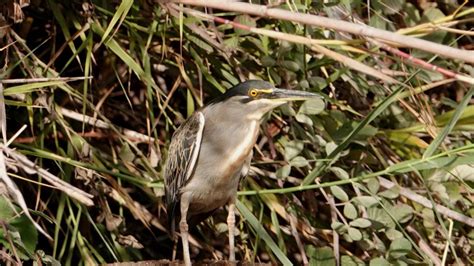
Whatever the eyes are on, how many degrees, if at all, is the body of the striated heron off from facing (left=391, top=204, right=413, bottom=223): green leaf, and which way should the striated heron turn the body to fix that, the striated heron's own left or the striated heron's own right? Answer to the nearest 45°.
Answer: approximately 45° to the striated heron's own left

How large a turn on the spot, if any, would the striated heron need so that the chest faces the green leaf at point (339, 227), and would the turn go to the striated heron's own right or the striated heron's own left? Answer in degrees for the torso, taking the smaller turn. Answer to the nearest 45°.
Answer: approximately 45° to the striated heron's own left

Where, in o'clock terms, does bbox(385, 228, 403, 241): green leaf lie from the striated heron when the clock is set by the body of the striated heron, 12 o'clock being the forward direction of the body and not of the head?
The green leaf is roughly at 11 o'clock from the striated heron.

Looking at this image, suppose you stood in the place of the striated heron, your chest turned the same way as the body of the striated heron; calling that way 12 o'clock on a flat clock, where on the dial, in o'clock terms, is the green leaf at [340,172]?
The green leaf is roughly at 11 o'clock from the striated heron.

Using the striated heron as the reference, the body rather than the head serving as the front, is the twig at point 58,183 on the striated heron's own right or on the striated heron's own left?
on the striated heron's own right

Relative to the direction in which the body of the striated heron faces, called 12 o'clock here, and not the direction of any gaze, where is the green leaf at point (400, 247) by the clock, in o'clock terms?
The green leaf is roughly at 11 o'clock from the striated heron.

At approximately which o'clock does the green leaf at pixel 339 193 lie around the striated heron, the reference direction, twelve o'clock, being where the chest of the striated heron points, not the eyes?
The green leaf is roughly at 11 o'clock from the striated heron.

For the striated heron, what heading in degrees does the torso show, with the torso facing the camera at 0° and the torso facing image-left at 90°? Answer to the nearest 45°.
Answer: approximately 315°

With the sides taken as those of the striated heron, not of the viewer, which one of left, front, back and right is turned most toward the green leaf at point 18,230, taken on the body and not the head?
right

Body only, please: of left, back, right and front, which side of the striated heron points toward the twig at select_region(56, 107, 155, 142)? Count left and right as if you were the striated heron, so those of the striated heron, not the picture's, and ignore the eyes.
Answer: back
